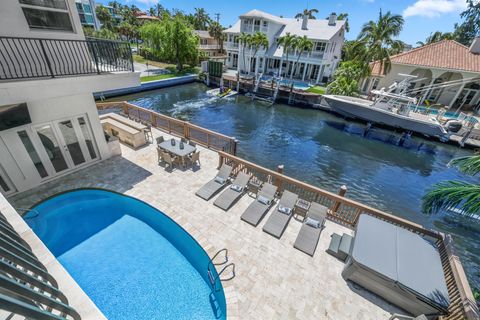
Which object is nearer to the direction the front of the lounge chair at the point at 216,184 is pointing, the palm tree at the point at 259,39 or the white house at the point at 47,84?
the white house

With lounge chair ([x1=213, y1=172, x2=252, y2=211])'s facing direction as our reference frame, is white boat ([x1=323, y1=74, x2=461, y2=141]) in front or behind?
behind

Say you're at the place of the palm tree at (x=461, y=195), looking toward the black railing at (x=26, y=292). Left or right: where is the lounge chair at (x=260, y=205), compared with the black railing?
right

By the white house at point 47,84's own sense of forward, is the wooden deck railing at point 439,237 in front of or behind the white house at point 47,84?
in front

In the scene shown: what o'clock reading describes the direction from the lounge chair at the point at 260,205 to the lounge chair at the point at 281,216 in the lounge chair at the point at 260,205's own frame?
the lounge chair at the point at 281,216 is roughly at 8 o'clock from the lounge chair at the point at 260,205.

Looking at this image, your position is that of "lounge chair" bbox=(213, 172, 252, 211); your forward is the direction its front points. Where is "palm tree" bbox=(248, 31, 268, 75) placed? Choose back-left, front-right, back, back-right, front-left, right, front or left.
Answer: back-right

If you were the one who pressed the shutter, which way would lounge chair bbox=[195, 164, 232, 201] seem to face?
facing the viewer and to the left of the viewer

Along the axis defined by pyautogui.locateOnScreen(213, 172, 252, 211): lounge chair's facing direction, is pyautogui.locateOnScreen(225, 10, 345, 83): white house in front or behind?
behind

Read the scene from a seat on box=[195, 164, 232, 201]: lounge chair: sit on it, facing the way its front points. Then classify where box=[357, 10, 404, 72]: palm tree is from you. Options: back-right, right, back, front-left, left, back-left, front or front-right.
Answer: back

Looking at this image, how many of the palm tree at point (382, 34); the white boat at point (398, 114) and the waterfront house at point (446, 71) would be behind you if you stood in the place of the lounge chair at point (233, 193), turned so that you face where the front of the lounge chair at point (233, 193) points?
3

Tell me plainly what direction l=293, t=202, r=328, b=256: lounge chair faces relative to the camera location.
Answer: facing the viewer

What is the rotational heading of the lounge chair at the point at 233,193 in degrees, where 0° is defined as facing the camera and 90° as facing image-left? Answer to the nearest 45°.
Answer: approximately 45°

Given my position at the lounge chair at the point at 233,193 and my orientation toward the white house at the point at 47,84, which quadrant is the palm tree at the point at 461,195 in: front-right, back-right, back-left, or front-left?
back-left

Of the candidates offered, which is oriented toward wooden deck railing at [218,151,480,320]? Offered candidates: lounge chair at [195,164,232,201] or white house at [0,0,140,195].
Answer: the white house

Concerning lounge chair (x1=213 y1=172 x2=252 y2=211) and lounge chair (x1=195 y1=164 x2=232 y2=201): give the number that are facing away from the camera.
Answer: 0

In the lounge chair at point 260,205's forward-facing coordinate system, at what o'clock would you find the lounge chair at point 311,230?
the lounge chair at point 311,230 is roughly at 8 o'clock from the lounge chair at point 260,205.
